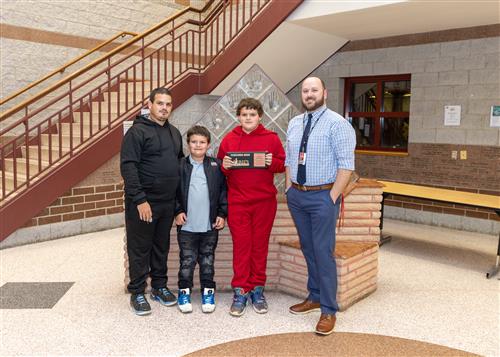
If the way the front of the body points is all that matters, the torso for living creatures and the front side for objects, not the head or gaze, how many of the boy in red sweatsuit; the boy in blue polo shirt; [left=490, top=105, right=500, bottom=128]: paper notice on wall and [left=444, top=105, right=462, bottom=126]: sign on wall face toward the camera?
4

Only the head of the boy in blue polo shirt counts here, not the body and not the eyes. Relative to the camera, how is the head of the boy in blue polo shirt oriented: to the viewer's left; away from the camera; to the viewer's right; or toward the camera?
toward the camera

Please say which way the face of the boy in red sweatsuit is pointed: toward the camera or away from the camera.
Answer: toward the camera

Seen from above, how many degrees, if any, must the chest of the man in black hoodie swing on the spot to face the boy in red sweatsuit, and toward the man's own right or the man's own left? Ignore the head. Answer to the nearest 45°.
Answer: approximately 45° to the man's own left

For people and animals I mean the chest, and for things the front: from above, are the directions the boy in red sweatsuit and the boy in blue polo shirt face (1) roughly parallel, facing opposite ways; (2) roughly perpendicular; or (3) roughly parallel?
roughly parallel

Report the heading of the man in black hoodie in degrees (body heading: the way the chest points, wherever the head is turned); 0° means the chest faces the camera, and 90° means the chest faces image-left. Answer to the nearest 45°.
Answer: approximately 315°

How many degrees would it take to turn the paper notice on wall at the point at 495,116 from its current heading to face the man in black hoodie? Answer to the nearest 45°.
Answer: approximately 45° to its right

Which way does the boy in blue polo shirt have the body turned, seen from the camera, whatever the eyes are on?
toward the camera

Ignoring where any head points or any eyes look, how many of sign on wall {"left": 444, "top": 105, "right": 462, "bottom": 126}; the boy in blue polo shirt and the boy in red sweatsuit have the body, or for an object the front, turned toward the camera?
3

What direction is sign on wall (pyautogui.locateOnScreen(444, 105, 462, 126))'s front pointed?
toward the camera

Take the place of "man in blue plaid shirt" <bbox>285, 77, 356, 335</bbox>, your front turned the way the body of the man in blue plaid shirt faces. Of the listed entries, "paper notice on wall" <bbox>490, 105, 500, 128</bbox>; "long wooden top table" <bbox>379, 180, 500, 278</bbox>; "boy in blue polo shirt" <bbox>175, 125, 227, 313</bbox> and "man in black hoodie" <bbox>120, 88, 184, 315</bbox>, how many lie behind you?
2

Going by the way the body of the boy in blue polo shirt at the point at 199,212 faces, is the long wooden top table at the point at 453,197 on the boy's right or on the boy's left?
on the boy's left

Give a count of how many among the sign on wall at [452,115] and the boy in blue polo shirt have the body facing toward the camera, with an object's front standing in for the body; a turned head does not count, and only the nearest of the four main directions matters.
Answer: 2

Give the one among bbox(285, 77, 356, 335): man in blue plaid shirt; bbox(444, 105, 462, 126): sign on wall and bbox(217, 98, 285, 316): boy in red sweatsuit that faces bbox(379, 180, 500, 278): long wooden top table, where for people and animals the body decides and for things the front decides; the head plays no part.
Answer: the sign on wall

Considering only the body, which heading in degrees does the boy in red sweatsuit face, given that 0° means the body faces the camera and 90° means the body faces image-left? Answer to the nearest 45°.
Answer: approximately 0°

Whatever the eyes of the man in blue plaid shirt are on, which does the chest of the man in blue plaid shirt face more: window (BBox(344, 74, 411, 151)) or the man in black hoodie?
the man in black hoodie

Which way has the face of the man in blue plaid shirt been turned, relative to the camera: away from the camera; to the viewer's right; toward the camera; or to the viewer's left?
toward the camera
